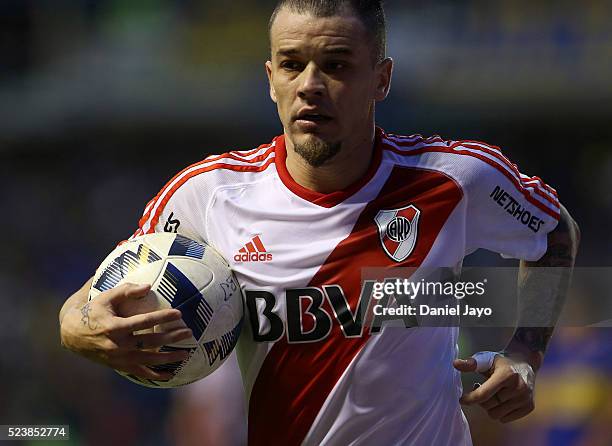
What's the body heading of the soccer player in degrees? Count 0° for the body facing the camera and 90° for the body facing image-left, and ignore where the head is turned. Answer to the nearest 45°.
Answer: approximately 0°
